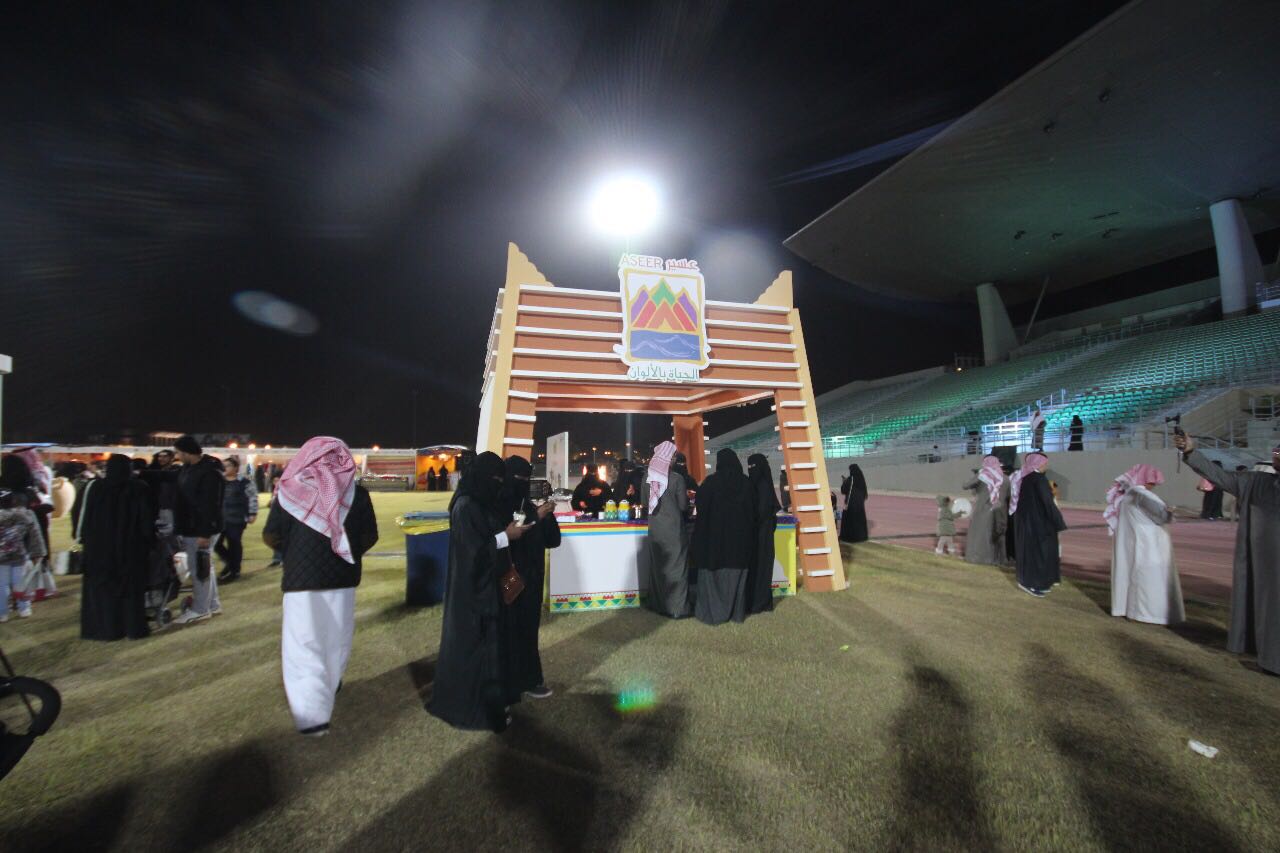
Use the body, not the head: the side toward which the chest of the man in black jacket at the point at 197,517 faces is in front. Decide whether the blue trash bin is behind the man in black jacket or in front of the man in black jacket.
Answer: behind

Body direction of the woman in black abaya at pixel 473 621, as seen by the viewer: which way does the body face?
to the viewer's right

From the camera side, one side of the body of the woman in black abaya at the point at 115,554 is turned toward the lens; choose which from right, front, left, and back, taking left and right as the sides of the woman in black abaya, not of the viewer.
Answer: back

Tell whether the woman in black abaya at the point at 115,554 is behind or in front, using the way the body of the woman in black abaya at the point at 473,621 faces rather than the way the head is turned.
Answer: behind

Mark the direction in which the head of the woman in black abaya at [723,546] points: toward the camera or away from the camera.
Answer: away from the camera

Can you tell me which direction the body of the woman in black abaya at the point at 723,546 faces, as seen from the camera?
away from the camera

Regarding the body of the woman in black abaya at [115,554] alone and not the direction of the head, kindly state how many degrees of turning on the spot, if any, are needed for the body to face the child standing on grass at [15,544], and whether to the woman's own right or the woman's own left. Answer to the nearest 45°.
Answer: approximately 45° to the woman's own left

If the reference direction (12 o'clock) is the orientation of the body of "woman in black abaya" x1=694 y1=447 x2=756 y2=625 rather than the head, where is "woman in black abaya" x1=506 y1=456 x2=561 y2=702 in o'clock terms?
"woman in black abaya" x1=506 y1=456 x2=561 y2=702 is roughly at 7 o'clock from "woman in black abaya" x1=694 y1=447 x2=756 y2=625.

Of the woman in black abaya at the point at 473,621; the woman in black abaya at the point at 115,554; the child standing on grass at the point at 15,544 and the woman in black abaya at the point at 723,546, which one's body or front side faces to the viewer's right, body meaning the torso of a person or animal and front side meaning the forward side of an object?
the woman in black abaya at the point at 473,621

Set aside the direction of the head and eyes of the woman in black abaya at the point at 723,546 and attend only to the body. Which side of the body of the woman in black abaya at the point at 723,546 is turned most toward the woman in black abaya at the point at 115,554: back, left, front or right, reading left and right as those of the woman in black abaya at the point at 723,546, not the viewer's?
left

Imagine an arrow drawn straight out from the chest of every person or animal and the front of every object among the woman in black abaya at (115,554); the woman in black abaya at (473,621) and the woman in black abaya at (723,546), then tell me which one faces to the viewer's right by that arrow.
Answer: the woman in black abaya at (473,621)

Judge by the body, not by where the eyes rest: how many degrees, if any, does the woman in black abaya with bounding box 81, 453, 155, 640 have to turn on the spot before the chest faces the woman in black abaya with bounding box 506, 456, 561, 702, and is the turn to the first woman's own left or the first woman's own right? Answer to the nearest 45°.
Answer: approximately 135° to the first woman's own right

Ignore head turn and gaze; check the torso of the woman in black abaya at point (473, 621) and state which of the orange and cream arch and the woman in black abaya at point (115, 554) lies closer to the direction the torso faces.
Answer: the orange and cream arch

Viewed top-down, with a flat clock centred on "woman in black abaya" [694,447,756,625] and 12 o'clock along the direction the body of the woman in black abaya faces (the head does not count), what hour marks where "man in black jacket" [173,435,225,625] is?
The man in black jacket is roughly at 9 o'clock from the woman in black abaya.
